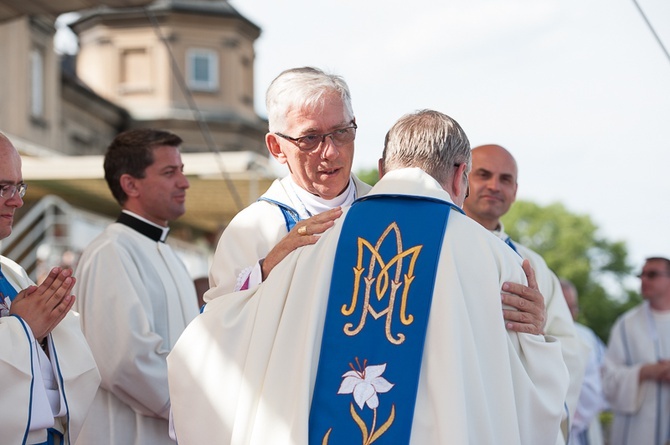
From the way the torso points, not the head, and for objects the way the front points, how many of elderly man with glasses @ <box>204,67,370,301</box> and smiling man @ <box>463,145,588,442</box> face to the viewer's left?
0

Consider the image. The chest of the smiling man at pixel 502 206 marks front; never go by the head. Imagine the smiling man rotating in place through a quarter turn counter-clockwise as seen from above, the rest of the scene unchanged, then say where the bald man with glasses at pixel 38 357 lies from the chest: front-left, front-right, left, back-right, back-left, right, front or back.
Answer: back-right

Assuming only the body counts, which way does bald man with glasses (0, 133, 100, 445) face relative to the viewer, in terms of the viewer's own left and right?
facing the viewer and to the right of the viewer

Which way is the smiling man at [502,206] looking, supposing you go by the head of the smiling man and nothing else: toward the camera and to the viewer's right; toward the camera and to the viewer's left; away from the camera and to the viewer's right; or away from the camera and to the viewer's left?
toward the camera and to the viewer's left

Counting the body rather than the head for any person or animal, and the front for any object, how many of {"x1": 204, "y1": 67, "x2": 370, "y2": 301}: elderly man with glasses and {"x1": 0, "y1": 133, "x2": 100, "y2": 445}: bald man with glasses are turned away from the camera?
0
